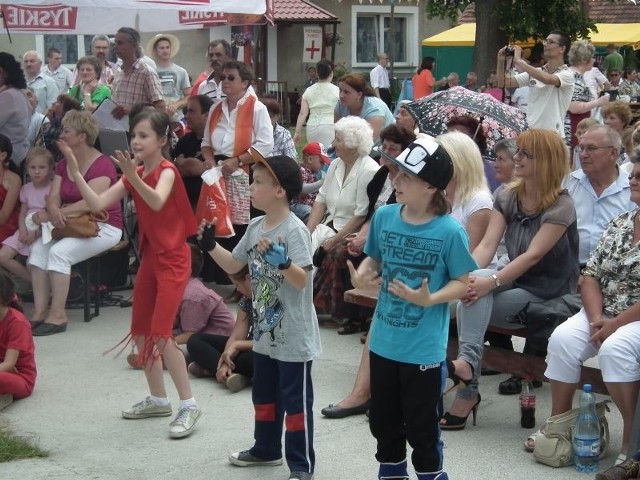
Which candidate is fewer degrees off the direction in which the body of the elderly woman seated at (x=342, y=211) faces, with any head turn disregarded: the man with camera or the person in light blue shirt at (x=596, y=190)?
the person in light blue shirt

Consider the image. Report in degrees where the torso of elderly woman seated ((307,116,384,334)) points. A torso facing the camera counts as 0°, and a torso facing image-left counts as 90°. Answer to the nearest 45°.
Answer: approximately 45°

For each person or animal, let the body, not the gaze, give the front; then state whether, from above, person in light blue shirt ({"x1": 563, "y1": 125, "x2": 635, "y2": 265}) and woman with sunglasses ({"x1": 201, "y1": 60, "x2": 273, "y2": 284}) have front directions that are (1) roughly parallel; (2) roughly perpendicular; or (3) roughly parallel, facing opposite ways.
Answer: roughly parallel

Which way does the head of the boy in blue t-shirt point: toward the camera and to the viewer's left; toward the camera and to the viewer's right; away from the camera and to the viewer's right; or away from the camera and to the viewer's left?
toward the camera and to the viewer's left

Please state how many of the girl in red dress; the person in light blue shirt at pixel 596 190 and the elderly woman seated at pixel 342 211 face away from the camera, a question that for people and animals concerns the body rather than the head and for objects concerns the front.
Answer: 0

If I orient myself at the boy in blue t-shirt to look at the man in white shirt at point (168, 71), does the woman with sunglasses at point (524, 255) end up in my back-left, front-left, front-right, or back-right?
front-right

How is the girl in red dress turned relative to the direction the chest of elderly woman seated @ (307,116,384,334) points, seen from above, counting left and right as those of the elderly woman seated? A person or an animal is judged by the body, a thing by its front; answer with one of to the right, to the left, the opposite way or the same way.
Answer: the same way

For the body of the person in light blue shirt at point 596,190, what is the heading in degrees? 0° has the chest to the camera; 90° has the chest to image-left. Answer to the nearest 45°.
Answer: approximately 45°

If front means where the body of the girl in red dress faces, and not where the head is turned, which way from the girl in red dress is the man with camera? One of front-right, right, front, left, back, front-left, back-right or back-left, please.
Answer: back

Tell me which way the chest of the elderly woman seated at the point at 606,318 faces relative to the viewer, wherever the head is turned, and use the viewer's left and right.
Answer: facing the viewer and to the left of the viewer

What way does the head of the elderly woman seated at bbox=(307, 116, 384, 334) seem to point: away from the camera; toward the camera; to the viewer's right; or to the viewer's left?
to the viewer's left

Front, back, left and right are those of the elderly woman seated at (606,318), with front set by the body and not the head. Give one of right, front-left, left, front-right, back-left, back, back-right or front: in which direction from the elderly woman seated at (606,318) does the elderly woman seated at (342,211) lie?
right
